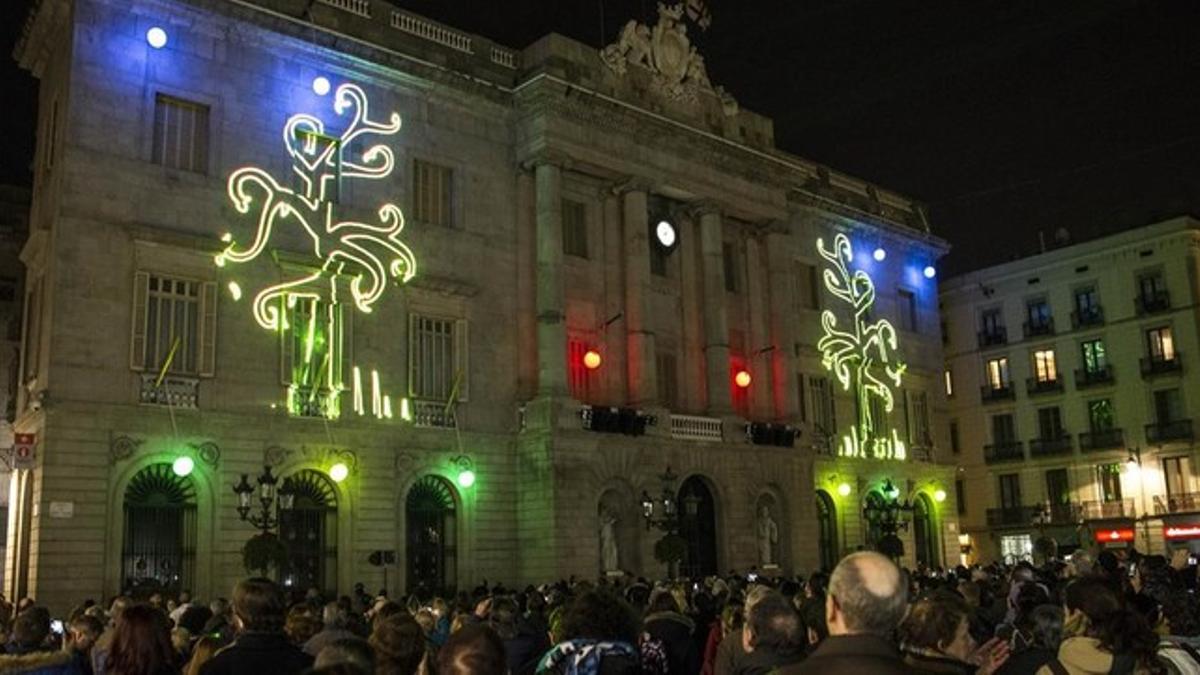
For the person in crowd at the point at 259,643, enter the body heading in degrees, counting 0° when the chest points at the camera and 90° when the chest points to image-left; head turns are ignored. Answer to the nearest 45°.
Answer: approximately 180°

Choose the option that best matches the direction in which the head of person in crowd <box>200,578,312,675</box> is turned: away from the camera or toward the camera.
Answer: away from the camera

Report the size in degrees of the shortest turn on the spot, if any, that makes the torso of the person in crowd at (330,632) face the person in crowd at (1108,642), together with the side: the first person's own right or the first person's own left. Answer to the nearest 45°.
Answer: approximately 135° to the first person's own right

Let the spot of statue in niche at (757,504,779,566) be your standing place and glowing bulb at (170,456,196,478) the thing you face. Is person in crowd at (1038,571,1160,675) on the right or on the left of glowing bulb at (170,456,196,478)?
left

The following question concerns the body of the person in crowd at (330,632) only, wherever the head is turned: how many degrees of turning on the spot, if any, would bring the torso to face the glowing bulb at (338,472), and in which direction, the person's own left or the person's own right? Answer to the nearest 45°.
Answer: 0° — they already face it

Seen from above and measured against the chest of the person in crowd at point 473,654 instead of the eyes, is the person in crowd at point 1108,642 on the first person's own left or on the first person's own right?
on the first person's own right

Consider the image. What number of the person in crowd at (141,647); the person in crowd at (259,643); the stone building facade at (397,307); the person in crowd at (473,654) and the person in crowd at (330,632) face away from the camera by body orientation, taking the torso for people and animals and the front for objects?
4

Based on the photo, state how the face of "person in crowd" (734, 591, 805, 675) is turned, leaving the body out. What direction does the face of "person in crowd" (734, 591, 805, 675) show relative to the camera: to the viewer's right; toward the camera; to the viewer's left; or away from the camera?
away from the camera

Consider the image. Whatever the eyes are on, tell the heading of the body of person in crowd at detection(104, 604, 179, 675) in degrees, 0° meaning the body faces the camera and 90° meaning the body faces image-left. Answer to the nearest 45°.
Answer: approximately 180°

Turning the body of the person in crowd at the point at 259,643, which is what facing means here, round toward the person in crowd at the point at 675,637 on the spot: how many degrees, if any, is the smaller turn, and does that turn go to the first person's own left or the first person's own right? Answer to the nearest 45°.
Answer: approximately 45° to the first person's own right

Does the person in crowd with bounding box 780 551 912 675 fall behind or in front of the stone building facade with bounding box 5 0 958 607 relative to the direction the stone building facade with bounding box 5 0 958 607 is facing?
in front

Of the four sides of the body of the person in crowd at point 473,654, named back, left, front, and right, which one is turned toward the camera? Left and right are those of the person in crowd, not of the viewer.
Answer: back

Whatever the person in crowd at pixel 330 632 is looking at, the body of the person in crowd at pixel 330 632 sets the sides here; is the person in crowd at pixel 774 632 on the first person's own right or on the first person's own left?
on the first person's own right

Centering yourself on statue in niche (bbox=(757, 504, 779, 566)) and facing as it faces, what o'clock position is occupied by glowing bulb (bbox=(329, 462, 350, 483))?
The glowing bulb is roughly at 3 o'clock from the statue in niche.

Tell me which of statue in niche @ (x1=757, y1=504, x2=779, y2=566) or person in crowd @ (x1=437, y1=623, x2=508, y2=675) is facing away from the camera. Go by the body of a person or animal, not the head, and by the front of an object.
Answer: the person in crowd

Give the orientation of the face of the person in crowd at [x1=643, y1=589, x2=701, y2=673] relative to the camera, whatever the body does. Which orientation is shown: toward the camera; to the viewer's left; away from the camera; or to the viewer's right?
away from the camera

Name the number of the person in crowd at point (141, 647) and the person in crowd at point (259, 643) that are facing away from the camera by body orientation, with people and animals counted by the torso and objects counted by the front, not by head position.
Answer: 2

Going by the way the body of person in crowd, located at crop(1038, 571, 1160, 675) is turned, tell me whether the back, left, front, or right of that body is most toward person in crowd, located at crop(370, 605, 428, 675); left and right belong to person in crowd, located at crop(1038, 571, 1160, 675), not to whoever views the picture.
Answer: left

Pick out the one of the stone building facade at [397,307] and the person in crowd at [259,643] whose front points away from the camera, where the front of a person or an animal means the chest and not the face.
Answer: the person in crowd
